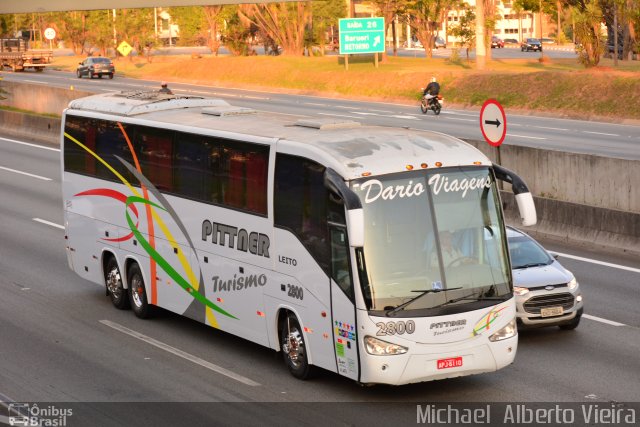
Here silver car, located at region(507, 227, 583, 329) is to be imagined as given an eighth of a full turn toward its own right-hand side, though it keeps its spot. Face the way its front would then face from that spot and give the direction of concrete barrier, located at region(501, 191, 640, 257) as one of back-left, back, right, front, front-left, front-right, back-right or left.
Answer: back

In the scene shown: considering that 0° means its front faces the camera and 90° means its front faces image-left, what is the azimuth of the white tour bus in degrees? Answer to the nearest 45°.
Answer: approximately 315°

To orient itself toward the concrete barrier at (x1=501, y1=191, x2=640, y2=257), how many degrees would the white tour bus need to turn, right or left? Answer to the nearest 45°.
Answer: approximately 90° to its left

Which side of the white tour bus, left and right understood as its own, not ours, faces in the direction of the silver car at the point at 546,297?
left

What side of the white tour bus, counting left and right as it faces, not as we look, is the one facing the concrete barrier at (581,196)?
left

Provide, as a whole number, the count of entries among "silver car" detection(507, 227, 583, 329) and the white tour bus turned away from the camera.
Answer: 0

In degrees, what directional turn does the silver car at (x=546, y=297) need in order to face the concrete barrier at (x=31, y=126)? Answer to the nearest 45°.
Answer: approximately 180°

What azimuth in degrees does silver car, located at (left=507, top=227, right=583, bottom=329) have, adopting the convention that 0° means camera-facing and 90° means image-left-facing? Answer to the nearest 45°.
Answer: approximately 315°
